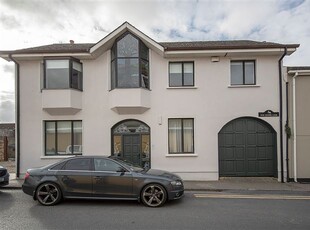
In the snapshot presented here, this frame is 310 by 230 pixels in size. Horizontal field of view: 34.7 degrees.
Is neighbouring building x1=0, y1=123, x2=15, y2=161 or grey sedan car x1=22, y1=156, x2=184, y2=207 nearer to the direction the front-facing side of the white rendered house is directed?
the grey sedan car

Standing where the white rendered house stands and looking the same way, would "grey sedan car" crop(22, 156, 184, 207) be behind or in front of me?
in front

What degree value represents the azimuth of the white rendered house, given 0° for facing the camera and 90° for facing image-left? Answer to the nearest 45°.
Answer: approximately 0°

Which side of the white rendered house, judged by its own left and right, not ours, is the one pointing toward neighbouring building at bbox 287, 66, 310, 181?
left

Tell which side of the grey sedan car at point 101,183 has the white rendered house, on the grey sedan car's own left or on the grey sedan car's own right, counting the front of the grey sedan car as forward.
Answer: on the grey sedan car's own left

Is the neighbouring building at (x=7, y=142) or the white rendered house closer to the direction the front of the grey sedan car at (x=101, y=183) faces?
the white rendered house

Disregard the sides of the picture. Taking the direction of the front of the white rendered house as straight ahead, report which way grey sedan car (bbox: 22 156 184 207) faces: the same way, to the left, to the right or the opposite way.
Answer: to the left

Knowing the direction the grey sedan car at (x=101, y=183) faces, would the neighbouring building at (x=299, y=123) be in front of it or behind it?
in front

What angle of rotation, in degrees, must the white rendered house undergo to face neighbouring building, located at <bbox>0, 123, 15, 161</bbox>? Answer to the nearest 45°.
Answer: approximately 135° to its right

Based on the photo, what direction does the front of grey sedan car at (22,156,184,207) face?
to the viewer's right

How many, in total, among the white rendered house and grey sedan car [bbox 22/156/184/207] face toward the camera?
1
